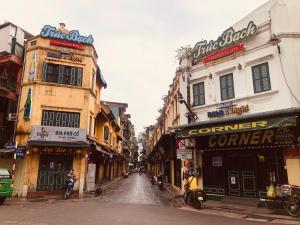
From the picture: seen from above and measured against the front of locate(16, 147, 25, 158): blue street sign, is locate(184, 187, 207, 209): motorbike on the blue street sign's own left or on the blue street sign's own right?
on the blue street sign's own left

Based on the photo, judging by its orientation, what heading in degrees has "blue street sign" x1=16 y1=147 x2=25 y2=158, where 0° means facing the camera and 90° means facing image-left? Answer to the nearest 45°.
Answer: approximately 0°

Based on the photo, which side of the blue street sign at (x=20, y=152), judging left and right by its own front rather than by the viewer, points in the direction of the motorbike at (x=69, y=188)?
left

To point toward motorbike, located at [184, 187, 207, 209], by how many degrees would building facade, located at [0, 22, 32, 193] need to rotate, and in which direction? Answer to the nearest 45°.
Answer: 0° — it already faces it

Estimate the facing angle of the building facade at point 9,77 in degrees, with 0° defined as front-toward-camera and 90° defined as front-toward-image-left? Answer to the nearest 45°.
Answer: approximately 315°
